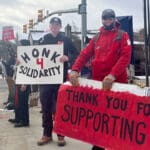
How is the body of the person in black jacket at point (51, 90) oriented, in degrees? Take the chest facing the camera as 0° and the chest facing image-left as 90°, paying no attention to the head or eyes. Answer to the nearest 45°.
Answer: approximately 0°

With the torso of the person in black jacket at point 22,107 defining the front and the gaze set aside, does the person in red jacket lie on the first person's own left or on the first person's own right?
on the first person's own left

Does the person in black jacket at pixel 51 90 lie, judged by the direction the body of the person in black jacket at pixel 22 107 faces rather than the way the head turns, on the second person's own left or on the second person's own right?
on the second person's own left
